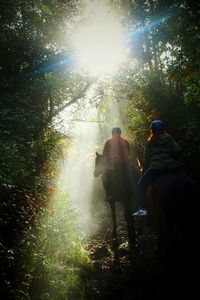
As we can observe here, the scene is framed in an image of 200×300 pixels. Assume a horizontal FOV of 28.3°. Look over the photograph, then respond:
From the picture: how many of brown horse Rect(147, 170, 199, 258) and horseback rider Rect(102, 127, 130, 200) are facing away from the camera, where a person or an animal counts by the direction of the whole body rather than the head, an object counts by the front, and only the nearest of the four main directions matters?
2

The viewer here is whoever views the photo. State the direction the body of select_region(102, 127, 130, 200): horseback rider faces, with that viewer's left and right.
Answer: facing away from the viewer

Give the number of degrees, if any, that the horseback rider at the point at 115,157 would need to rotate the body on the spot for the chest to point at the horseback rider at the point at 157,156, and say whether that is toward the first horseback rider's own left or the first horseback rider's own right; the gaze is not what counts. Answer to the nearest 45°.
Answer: approximately 135° to the first horseback rider's own right

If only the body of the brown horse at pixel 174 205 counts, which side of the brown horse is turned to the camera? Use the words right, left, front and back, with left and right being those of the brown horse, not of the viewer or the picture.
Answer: back
